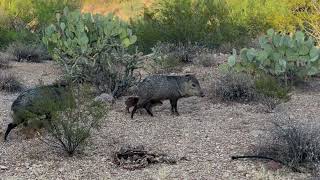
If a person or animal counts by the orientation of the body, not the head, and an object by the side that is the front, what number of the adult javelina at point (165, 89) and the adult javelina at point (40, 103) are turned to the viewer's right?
2

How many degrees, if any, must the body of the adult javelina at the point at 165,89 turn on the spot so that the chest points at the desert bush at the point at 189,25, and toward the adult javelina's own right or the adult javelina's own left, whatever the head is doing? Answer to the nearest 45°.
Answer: approximately 90° to the adult javelina's own left

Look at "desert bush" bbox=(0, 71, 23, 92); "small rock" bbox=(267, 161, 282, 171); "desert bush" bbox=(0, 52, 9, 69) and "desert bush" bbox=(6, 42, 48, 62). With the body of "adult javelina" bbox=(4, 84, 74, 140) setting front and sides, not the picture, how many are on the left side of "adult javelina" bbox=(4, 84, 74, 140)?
3

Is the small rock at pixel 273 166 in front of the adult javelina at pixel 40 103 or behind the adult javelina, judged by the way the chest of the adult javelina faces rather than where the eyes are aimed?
in front

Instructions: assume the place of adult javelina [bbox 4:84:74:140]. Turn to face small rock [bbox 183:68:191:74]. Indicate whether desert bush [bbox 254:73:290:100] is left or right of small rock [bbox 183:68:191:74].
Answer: right

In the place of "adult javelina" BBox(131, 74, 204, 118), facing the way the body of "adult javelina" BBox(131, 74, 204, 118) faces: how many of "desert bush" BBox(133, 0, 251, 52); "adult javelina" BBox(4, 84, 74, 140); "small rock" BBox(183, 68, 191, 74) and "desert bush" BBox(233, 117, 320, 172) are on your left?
2

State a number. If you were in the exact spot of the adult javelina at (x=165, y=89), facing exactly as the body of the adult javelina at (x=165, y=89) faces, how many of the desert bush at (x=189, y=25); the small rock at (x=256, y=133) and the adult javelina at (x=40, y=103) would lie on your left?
1

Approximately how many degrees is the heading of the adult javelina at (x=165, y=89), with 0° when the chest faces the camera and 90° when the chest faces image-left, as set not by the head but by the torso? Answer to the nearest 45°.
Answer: approximately 270°

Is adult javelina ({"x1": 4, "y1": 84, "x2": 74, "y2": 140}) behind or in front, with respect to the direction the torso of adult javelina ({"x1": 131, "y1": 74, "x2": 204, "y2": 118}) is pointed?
behind

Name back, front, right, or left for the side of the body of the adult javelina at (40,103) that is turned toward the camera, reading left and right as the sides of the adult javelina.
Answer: right
